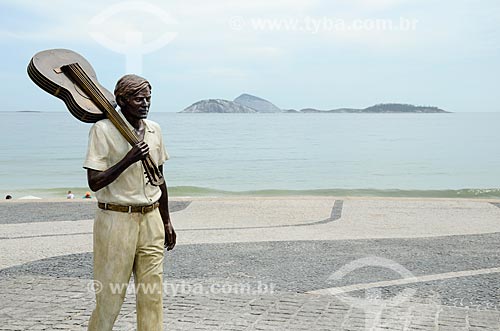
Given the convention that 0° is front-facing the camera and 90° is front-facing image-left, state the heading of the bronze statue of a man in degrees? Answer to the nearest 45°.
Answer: approximately 315°
